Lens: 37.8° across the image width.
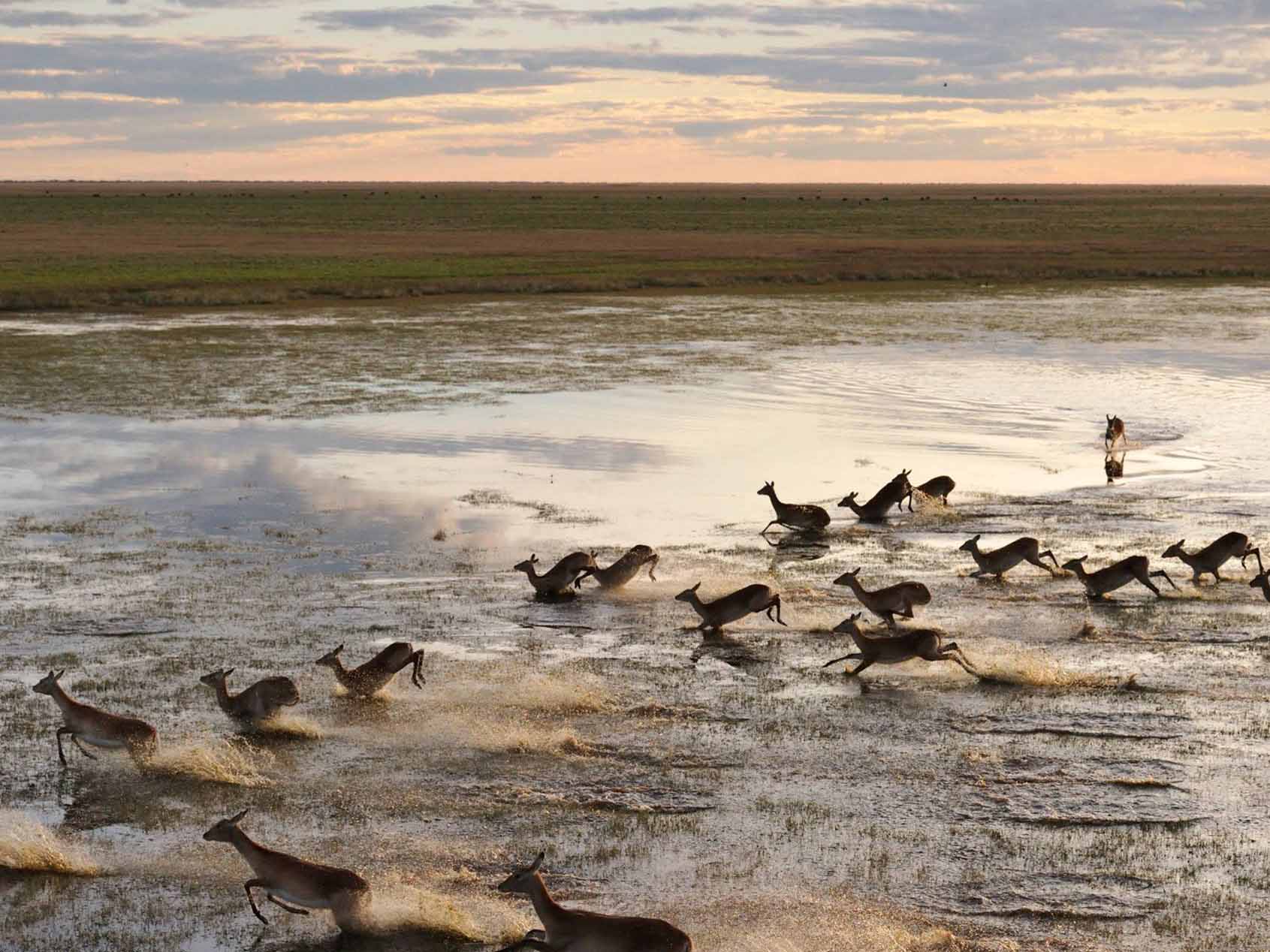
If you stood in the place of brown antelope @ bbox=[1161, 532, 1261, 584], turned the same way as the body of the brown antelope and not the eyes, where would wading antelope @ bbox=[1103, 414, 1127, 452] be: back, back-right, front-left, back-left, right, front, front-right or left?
right

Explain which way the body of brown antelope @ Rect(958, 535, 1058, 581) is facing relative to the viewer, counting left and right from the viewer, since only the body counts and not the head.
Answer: facing to the left of the viewer

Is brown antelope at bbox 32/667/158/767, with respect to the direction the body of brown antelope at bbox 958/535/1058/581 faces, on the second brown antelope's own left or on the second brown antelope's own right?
on the second brown antelope's own left

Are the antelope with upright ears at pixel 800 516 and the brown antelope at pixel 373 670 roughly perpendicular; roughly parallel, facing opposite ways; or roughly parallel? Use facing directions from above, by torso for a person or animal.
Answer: roughly parallel

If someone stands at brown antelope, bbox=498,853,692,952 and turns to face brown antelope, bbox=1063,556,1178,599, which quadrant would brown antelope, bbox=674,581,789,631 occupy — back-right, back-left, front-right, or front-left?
front-left

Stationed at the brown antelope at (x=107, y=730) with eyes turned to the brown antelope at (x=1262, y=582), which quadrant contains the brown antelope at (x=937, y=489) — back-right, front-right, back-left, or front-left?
front-left

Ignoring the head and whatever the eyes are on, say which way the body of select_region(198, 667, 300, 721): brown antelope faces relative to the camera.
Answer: to the viewer's left

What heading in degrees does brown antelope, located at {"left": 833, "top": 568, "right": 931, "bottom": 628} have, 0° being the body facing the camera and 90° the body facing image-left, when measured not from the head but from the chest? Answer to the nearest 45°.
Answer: approximately 90°

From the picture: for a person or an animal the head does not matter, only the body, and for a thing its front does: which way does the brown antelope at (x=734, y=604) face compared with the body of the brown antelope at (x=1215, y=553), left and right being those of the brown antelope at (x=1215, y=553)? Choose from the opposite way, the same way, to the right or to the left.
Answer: the same way

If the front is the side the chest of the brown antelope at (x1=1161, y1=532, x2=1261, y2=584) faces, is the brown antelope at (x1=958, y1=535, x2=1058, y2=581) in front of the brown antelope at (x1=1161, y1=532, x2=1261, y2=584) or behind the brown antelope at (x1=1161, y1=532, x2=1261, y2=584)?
in front

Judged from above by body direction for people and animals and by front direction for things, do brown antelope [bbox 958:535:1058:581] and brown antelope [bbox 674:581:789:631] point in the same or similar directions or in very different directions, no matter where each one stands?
same or similar directions

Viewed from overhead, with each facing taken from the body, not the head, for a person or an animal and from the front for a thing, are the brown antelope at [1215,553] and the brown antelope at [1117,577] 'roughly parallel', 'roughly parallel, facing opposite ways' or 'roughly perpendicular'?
roughly parallel

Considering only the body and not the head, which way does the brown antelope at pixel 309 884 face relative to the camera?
to the viewer's left

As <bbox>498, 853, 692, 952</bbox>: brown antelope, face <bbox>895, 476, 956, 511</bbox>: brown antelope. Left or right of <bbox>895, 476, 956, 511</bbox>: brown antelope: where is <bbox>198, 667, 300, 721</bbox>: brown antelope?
left

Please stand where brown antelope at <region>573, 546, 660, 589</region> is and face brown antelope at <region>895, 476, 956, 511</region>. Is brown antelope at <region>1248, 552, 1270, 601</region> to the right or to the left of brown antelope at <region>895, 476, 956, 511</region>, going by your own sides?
right

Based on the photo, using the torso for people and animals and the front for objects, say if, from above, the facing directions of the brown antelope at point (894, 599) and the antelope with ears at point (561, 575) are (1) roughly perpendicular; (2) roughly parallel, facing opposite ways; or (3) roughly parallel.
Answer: roughly parallel

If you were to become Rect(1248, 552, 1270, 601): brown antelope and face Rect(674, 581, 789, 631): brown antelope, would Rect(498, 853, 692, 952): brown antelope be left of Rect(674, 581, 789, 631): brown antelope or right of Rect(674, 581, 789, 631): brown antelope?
left

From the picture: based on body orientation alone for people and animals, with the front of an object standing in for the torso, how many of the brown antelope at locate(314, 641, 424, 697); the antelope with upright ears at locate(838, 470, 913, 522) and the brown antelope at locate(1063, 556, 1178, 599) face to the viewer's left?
3

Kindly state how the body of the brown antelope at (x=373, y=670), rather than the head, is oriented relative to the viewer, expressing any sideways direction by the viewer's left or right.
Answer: facing to the left of the viewer
